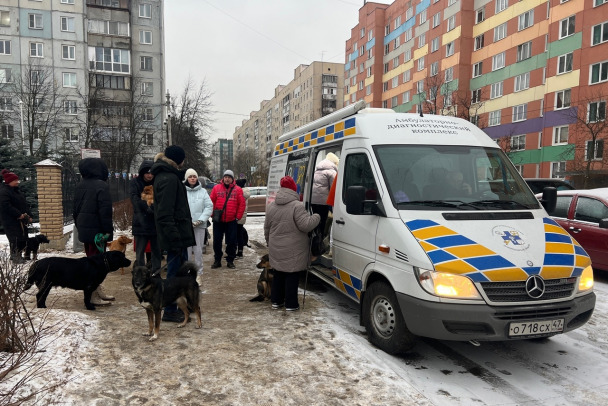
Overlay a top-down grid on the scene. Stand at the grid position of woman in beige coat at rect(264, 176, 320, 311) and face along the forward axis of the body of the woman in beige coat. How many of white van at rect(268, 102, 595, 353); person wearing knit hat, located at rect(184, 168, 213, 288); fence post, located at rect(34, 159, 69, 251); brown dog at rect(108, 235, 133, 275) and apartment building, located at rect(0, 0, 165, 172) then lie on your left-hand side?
4

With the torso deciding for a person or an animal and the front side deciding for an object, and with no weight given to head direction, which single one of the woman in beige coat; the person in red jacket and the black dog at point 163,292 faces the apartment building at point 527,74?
the woman in beige coat

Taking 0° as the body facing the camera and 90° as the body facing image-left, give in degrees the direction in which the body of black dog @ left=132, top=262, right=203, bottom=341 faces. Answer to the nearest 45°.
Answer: approximately 45°

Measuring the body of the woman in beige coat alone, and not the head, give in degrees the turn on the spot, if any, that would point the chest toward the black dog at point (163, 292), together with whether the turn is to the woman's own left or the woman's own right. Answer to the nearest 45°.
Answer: approximately 180°

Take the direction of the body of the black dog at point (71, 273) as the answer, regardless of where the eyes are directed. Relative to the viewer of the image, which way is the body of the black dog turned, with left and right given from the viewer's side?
facing to the right of the viewer

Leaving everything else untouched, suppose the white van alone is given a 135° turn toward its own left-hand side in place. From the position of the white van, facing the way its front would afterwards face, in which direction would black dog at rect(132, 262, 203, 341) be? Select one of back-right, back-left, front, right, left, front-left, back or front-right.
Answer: left

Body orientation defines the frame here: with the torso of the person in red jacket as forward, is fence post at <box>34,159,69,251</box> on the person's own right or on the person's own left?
on the person's own right

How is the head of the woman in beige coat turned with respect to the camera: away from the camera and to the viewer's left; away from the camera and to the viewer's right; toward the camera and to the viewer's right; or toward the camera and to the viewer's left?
away from the camera and to the viewer's right

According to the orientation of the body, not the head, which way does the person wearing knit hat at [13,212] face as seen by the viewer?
to the viewer's right

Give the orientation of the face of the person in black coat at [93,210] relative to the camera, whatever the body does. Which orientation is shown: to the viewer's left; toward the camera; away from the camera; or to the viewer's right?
away from the camera

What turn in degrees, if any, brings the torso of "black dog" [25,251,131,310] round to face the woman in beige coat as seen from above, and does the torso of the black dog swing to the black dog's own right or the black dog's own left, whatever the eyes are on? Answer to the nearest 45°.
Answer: approximately 45° to the black dog's own right

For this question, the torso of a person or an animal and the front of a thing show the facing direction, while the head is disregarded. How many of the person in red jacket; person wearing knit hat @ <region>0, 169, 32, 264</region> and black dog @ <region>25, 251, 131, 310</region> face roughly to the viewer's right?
2

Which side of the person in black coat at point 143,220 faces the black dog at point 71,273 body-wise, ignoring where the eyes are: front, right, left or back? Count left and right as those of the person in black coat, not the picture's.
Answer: right
